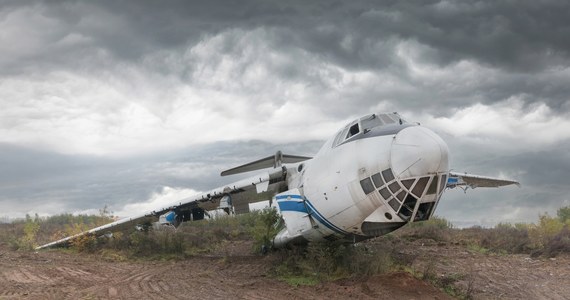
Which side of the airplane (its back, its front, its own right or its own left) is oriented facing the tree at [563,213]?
left

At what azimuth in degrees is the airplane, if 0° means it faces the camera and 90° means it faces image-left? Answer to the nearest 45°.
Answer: approximately 315°
